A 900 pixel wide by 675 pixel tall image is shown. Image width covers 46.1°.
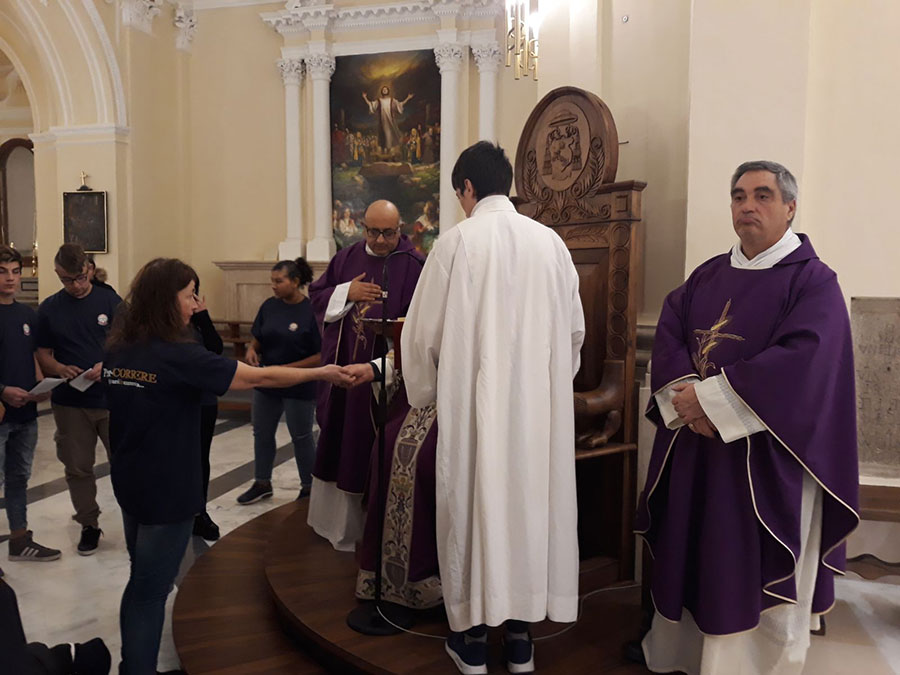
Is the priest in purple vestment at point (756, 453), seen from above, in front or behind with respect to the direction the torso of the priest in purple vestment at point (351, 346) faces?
in front

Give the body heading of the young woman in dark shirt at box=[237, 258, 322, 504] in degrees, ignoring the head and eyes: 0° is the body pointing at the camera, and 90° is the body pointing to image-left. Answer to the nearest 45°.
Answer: approximately 45°

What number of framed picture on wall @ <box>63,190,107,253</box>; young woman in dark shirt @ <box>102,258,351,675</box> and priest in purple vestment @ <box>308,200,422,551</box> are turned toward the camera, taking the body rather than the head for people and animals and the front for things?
2

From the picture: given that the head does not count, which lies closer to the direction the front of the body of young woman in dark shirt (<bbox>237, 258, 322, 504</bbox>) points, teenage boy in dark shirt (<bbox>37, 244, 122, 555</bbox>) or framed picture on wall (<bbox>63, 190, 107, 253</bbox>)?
the teenage boy in dark shirt

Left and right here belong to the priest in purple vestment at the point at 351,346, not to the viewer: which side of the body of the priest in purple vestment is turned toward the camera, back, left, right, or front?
front

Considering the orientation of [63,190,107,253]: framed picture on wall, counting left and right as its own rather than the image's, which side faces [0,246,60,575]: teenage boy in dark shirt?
front

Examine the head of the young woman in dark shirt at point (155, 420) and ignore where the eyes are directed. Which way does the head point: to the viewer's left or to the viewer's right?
to the viewer's right

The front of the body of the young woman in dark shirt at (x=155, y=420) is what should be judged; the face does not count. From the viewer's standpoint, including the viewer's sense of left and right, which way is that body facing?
facing away from the viewer and to the right of the viewer

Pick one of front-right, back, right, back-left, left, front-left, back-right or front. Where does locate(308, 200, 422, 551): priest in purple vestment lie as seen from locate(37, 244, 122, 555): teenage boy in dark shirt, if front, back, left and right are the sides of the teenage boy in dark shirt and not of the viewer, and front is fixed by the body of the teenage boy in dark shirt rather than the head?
front-left
